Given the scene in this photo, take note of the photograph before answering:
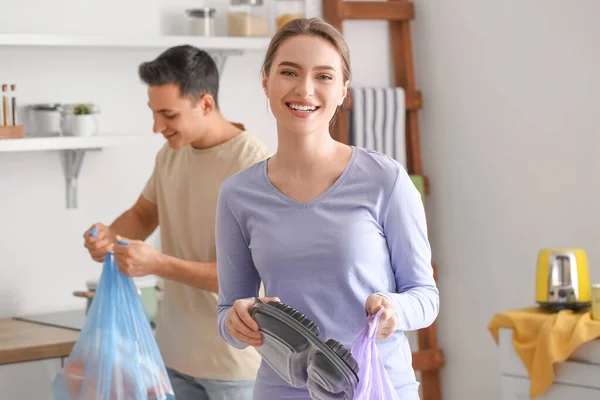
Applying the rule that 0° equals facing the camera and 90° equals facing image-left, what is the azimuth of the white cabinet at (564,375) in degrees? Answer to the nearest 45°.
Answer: approximately 0°

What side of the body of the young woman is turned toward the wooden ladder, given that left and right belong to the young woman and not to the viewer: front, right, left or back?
back

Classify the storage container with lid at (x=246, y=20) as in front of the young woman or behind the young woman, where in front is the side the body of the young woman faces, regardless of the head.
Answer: behind

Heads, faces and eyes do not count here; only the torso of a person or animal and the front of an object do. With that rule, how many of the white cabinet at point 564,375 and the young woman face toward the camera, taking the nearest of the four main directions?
2

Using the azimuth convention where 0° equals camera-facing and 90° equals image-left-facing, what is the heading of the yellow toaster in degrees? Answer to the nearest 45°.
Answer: approximately 0°

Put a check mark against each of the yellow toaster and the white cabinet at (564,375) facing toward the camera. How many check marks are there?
2

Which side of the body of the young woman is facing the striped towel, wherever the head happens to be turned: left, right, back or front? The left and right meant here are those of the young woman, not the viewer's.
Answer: back

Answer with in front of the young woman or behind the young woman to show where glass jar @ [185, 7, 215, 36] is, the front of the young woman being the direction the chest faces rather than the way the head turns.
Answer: behind
